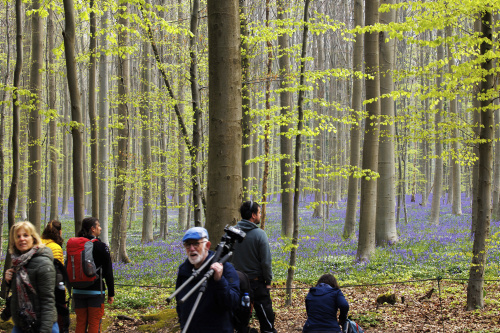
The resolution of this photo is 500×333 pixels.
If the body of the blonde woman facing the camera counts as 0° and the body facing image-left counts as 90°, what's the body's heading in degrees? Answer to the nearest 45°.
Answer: approximately 45°

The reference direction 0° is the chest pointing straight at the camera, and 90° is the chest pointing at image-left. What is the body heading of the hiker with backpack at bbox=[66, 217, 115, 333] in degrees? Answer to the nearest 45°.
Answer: approximately 225°

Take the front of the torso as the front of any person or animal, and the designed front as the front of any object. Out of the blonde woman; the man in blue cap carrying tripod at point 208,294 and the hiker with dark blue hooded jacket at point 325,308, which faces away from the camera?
the hiker with dark blue hooded jacket at point 325,308

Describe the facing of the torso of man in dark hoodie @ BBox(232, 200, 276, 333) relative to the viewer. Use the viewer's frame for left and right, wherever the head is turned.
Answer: facing away from the viewer and to the right of the viewer

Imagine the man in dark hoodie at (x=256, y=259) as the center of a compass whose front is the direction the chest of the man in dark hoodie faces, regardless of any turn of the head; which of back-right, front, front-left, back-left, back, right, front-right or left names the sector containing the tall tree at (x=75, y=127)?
left

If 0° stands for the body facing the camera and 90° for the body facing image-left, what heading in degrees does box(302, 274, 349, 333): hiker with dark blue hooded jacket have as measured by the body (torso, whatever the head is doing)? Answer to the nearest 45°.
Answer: approximately 180°

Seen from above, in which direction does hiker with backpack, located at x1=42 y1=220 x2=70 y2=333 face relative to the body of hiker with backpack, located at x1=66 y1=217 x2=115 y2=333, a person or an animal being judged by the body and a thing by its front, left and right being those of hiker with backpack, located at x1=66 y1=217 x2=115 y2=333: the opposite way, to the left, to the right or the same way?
the same way

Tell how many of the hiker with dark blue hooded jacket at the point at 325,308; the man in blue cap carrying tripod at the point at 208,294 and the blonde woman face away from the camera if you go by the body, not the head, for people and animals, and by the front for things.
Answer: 1

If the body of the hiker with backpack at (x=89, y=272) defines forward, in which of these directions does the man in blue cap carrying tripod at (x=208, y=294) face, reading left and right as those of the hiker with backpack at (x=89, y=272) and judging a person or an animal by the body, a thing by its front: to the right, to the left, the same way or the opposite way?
the opposite way

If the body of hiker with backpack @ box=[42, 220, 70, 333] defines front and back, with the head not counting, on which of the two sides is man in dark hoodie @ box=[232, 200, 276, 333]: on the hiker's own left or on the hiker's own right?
on the hiker's own right

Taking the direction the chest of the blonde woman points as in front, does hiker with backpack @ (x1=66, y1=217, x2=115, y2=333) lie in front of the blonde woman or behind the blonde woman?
behind

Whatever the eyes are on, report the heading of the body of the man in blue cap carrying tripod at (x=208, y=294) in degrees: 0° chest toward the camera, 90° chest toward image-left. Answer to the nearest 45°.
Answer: approximately 45°
